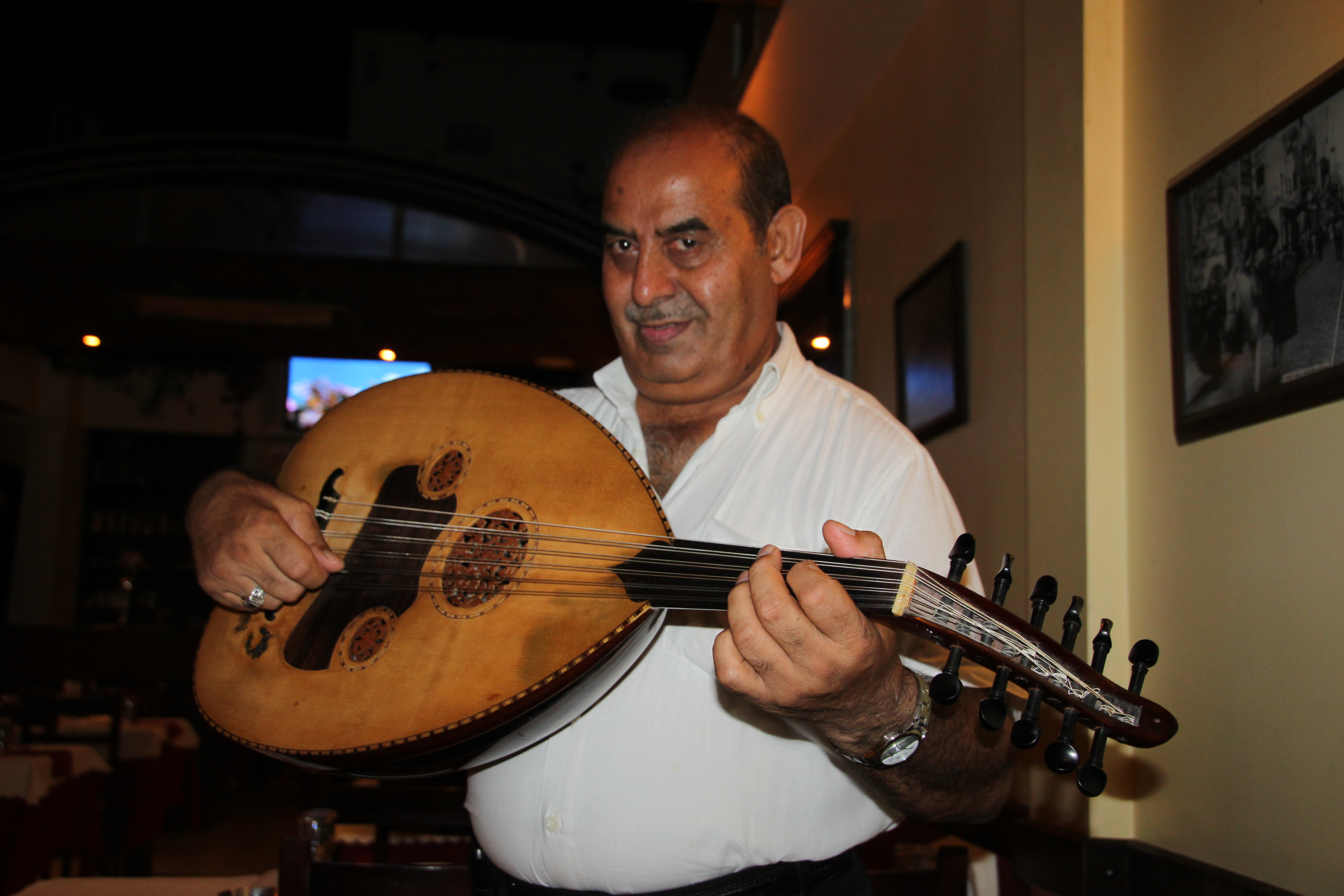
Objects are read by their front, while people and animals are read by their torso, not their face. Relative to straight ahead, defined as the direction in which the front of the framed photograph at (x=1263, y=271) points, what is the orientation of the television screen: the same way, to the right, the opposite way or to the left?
to the left

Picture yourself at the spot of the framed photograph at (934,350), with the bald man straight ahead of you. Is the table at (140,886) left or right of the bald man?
right

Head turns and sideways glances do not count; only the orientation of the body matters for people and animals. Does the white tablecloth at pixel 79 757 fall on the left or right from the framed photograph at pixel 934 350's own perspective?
on its right

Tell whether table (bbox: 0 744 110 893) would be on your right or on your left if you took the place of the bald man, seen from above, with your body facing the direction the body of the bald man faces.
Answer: on your right

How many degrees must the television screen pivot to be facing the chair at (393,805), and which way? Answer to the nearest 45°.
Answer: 0° — it already faces it

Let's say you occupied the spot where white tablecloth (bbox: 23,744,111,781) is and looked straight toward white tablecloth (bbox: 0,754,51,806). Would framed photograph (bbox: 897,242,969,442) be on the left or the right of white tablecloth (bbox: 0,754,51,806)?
left

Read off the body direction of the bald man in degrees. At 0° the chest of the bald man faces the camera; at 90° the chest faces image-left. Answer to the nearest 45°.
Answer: approximately 45°

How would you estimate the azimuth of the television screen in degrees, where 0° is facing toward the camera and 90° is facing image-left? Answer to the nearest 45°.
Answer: approximately 0°

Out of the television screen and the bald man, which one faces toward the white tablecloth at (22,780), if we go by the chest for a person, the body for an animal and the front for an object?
the television screen

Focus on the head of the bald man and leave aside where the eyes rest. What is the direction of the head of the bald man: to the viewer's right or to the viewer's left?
to the viewer's left

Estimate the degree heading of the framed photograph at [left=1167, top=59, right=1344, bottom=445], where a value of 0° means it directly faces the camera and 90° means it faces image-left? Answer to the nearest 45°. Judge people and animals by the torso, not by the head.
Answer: approximately 45°
